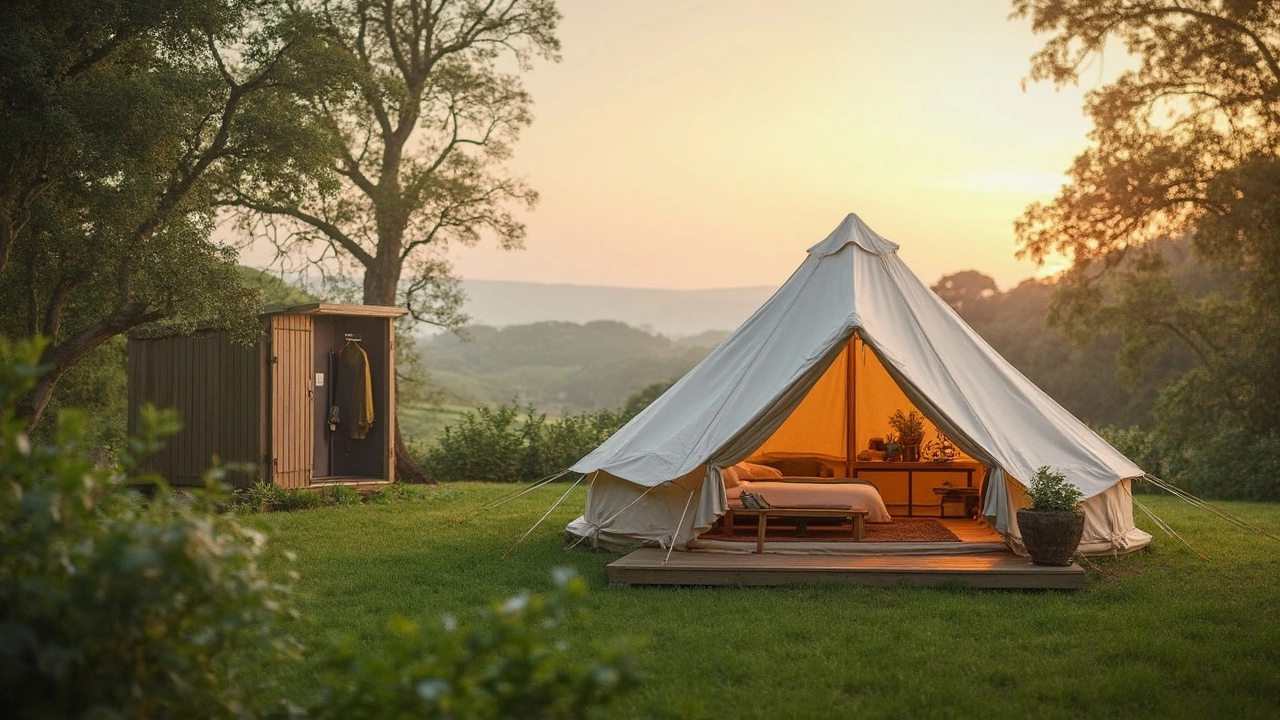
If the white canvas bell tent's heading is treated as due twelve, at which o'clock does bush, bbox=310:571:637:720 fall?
The bush is roughly at 12 o'clock from the white canvas bell tent.

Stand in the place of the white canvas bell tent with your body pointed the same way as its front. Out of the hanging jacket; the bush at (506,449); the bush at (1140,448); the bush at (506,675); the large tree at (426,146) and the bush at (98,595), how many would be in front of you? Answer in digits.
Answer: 2

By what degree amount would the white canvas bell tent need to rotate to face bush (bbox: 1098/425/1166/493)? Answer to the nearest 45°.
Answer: approximately 135° to its left

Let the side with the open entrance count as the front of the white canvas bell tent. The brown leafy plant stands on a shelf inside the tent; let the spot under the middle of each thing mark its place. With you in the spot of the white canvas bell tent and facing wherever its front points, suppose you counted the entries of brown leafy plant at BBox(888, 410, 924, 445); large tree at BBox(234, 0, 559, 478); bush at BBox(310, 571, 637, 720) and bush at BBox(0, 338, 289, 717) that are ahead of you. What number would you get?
2

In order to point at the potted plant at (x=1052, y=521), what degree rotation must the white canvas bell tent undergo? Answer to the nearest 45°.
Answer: approximately 45° to its left

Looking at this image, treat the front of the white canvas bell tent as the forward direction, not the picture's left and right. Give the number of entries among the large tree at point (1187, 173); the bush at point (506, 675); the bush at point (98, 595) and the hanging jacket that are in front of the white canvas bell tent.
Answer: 2

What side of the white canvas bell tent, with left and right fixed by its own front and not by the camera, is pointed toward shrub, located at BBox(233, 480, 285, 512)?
right

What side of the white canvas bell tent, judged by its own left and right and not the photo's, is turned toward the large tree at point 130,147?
right

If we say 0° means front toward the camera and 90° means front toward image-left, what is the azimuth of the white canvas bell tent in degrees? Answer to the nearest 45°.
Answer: approximately 0°

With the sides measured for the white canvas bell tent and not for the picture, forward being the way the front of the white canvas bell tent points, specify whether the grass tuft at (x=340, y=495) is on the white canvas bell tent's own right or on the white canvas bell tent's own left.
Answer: on the white canvas bell tent's own right

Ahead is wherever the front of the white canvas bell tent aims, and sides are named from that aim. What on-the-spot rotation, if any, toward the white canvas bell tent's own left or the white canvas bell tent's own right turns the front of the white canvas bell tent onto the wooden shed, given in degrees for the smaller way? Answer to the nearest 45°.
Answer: approximately 135° to the white canvas bell tent's own right

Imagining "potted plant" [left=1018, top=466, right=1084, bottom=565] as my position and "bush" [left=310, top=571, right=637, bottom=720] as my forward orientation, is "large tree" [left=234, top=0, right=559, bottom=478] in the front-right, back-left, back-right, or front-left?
back-right
